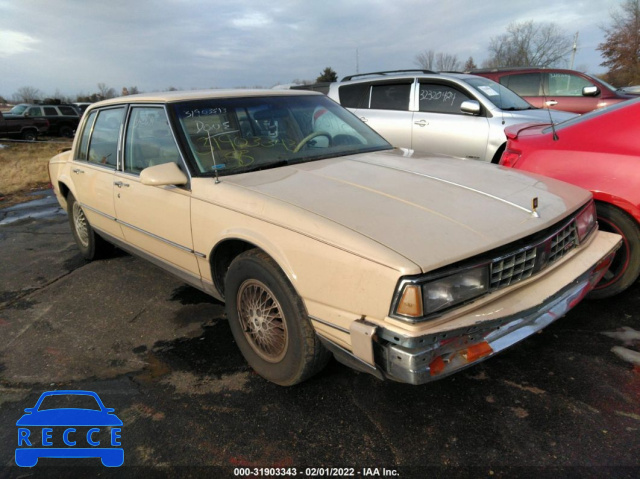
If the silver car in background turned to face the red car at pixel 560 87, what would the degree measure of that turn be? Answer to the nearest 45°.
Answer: approximately 90° to its left

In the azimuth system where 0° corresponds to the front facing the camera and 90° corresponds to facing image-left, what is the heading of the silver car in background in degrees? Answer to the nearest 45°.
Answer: approximately 315°

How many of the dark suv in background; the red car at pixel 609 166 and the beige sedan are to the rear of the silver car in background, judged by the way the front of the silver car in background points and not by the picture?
1

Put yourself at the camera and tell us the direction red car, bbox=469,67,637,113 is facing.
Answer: facing to the right of the viewer

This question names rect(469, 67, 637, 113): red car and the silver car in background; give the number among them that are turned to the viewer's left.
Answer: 0

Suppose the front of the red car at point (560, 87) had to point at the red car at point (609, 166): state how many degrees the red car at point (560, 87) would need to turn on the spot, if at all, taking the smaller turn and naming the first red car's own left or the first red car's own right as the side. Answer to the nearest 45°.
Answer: approximately 90° to the first red car's own right

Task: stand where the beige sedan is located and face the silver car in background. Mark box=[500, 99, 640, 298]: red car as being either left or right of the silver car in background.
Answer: right

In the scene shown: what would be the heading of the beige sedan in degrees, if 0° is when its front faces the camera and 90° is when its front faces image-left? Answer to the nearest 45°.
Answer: approximately 315°

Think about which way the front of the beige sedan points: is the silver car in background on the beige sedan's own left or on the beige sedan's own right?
on the beige sedan's own left

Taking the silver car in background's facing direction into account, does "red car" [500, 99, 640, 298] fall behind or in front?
in front

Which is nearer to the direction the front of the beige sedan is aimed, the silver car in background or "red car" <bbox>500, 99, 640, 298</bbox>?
the red car
